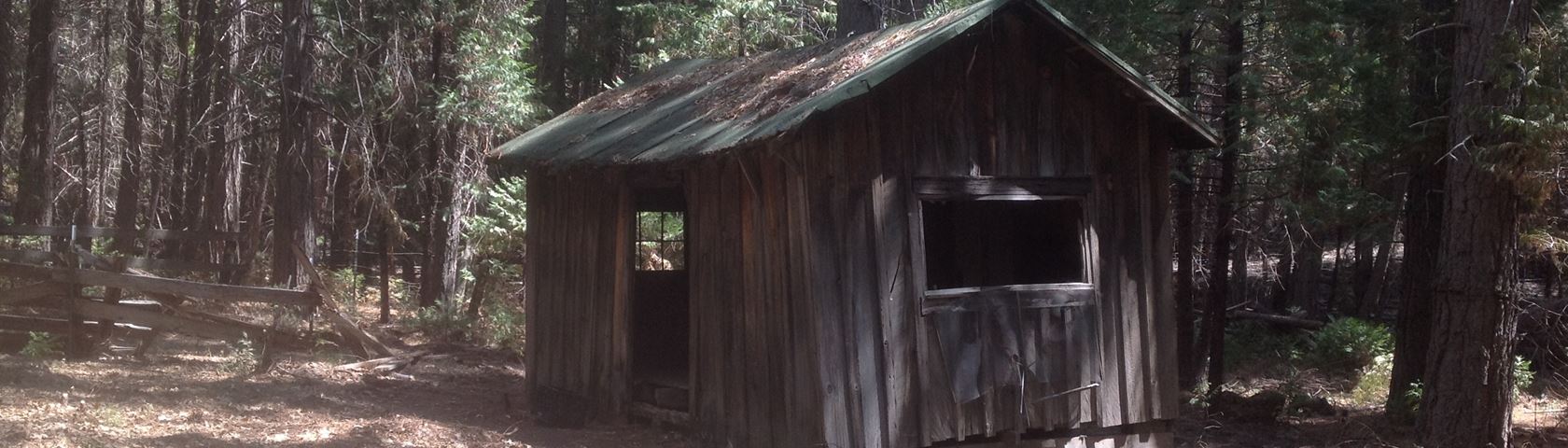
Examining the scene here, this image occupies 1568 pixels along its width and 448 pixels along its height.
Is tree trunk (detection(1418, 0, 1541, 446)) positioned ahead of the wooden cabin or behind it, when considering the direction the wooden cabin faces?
behind

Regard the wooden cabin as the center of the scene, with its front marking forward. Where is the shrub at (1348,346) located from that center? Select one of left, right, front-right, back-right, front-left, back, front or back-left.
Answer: back

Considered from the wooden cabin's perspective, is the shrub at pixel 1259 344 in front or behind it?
behind

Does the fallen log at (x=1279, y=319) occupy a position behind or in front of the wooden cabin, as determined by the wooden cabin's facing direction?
behind

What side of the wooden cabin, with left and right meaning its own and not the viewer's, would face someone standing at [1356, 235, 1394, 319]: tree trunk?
back

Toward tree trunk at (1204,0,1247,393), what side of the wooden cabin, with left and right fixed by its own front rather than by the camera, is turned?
back

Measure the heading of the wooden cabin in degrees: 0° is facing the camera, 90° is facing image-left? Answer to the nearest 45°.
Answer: approximately 45°

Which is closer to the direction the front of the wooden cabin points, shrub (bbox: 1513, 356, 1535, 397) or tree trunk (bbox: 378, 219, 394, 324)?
the tree trunk

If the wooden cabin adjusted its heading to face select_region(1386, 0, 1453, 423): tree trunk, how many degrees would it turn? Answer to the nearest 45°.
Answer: approximately 180°
